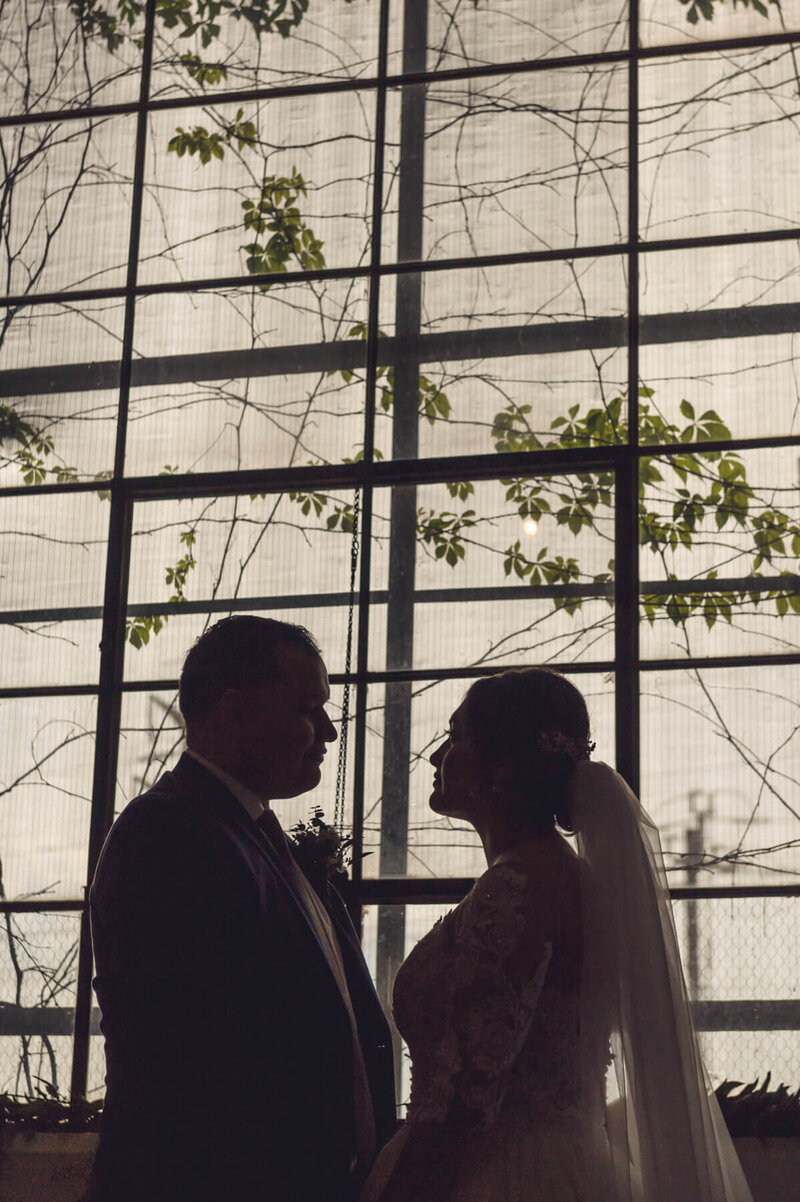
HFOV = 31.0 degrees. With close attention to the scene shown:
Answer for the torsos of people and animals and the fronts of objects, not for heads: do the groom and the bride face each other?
yes

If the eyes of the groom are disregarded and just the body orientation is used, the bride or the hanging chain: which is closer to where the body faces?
the bride

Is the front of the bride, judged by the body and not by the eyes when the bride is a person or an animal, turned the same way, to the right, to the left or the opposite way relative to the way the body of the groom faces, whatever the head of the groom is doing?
the opposite way

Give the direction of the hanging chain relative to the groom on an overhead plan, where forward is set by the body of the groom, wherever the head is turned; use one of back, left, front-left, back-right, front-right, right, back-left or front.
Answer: left

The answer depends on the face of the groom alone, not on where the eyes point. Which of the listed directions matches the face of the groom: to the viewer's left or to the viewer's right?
to the viewer's right

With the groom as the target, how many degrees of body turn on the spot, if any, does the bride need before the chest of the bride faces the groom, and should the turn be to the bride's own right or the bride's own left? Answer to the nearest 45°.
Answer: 0° — they already face them

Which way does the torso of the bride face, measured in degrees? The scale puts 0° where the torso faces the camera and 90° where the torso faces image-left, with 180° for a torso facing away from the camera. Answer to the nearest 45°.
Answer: approximately 90°

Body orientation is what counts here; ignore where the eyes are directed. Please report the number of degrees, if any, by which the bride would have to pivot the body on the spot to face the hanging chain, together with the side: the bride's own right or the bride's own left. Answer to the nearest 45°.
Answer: approximately 45° to the bride's own right

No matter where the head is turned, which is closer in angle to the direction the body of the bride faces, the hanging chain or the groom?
the groom

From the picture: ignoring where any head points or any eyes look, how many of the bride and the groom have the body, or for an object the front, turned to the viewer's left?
1

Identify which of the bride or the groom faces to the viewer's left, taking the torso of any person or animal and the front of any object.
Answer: the bride

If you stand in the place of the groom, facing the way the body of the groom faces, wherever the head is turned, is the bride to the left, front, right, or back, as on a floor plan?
front

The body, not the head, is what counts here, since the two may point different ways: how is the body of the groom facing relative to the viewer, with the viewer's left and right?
facing to the right of the viewer

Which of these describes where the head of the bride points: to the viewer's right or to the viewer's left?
to the viewer's left
